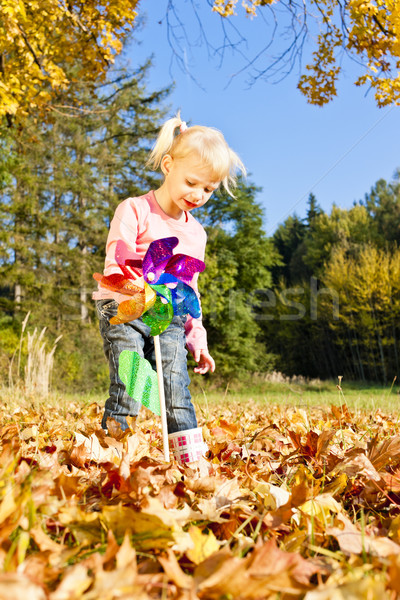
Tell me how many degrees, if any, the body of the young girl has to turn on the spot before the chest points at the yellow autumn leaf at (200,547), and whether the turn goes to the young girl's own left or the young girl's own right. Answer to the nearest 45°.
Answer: approximately 45° to the young girl's own right

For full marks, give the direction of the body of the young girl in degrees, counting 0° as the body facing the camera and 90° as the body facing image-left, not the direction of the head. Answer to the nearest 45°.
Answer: approximately 315°

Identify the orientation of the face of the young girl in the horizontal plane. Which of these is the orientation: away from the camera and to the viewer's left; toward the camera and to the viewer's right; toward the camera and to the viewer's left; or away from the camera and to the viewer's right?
toward the camera and to the viewer's right

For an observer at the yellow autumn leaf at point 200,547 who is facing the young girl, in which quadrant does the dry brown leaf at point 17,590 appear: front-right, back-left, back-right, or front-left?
back-left

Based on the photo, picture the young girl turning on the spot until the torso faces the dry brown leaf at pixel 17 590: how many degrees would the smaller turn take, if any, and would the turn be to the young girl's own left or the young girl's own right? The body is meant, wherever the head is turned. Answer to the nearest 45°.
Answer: approximately 45° to the young girl's own right
